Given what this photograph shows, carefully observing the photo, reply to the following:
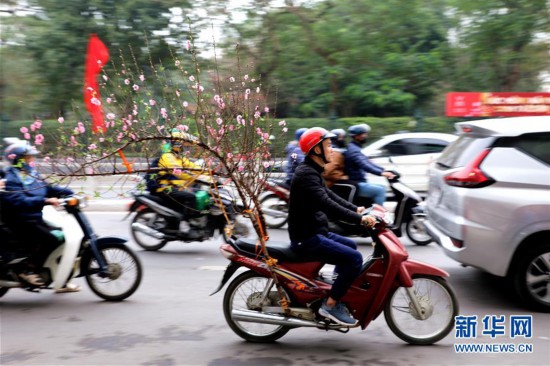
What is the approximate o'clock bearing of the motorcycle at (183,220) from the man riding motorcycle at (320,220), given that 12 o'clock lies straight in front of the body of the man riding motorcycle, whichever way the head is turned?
The motorcycle is roughly at 8 o'clock from the man riding motorcycle.

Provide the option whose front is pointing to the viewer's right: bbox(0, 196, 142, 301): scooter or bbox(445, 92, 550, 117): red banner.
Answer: the scooter

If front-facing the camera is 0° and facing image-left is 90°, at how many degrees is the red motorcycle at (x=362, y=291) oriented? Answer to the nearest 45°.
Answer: approximately 270°

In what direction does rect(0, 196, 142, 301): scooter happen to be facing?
to the viewer's right

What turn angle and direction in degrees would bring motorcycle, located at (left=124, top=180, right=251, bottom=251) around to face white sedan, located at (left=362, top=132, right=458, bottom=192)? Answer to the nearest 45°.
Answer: approximately 45° to its left

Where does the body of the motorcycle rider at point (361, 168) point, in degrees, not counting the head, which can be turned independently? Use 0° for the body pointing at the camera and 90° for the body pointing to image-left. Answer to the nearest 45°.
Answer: approximately 270°

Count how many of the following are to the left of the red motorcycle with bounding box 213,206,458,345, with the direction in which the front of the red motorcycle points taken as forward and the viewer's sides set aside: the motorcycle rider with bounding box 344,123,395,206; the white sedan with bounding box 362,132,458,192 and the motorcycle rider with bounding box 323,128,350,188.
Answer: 3

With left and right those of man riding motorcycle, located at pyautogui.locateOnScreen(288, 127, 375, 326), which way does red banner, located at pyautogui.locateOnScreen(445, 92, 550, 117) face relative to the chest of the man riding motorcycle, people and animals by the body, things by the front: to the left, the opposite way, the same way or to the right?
to the right

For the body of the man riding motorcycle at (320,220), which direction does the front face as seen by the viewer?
to the viewer's right

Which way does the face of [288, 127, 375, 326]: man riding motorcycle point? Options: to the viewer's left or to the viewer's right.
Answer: to the viewer's right

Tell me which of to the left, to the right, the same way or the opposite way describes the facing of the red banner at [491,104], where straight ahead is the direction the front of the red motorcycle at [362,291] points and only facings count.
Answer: to the right

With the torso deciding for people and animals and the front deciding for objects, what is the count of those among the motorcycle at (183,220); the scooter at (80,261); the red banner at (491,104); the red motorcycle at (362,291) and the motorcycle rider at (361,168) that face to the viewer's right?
4

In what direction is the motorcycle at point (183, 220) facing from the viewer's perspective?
to the viewer's right

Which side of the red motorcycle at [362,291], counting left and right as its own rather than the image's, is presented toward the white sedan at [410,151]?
left
